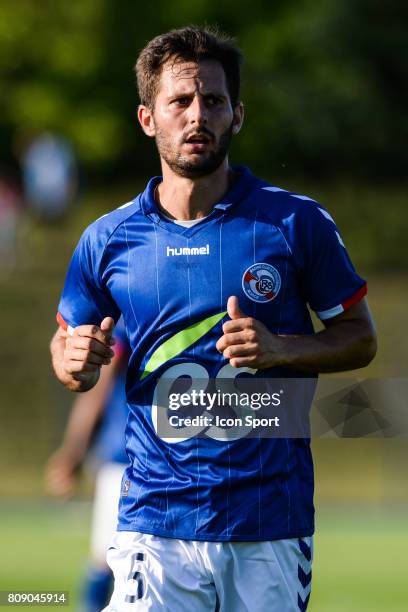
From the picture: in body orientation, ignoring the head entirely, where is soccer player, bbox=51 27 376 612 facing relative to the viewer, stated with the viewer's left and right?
facing the viewer

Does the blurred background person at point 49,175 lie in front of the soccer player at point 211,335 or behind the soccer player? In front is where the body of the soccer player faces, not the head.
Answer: behind

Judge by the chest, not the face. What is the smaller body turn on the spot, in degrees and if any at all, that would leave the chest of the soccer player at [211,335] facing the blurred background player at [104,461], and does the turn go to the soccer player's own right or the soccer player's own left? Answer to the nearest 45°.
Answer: approximately 180°

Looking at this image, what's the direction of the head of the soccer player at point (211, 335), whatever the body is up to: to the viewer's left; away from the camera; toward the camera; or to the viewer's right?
toward the camera
